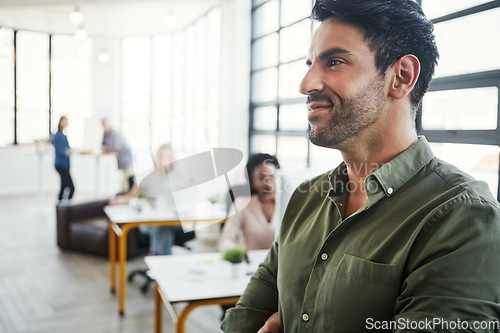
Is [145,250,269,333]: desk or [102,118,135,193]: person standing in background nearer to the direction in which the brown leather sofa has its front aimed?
the desk

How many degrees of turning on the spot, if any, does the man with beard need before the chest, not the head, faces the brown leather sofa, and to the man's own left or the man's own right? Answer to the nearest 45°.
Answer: approximately 90° to the man's own right

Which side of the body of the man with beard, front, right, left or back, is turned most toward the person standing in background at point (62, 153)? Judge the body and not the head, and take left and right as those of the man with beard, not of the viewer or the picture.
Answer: right

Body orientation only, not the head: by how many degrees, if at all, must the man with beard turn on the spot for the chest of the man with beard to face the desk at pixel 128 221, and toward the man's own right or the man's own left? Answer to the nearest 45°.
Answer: approximately 90° to the man's own right

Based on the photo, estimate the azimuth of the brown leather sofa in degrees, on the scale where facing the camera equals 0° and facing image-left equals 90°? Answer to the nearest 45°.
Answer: approximately 45°

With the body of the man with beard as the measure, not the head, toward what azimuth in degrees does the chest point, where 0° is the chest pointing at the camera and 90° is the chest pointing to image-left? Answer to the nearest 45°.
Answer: approximately 45°

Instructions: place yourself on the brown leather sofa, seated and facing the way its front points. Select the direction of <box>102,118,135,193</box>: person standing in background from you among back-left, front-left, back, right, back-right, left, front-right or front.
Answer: back-right

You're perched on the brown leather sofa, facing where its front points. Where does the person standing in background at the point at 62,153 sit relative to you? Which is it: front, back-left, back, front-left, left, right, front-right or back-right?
back-right

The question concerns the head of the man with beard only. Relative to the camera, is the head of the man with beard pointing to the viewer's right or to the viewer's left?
to the viewer's left

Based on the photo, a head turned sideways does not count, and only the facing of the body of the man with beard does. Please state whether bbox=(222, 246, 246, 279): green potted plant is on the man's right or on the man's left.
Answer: on the man's right
